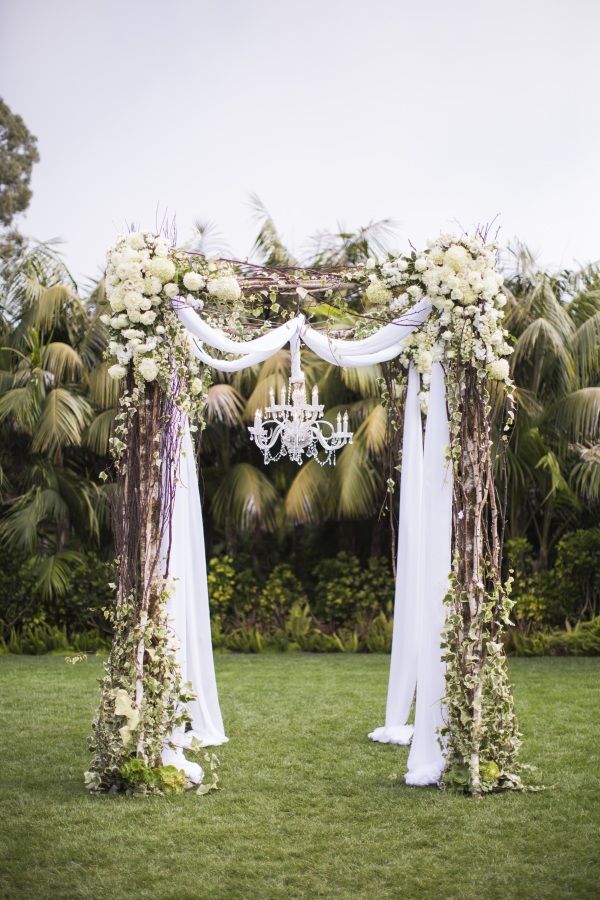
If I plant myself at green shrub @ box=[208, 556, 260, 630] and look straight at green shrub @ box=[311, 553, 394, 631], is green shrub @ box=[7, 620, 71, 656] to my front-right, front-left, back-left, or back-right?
back-right

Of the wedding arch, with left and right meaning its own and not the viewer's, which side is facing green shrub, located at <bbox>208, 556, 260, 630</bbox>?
back

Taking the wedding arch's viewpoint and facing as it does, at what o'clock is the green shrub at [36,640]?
The green shrub is roughly at 5 o'clock from the wedding arch.

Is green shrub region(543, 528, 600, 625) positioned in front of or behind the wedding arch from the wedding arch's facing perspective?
behind

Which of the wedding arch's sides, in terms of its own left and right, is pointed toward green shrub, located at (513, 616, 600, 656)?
back

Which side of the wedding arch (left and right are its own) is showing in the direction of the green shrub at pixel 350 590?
back

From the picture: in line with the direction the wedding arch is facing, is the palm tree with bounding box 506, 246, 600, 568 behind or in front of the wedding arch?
behind

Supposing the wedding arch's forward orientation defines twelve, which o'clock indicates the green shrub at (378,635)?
The green shrub is roughly at 6 o'clock from the wedding arch.

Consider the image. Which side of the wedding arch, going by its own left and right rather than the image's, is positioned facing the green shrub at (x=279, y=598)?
back

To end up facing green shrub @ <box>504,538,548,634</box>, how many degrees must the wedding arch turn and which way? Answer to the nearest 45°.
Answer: approximately 180°

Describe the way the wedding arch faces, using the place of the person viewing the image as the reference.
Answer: facing the viewer

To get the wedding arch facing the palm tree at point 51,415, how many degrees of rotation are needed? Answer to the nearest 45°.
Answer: approximately 135° to its right
